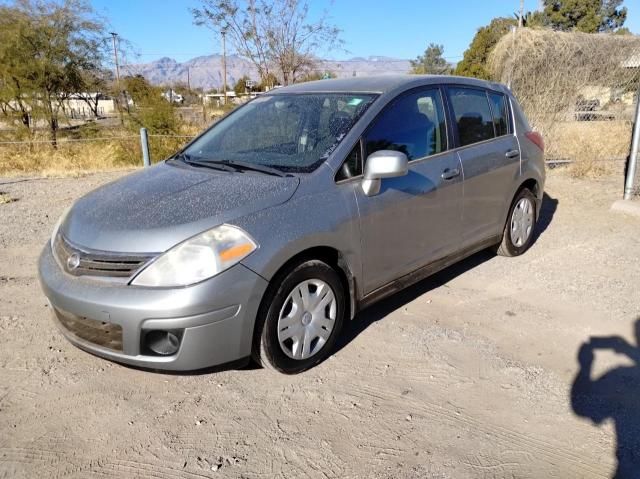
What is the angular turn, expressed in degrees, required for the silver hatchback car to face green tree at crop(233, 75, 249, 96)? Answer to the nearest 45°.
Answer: approximately 135° to its right

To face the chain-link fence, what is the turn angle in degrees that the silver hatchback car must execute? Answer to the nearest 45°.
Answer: approximately 180°

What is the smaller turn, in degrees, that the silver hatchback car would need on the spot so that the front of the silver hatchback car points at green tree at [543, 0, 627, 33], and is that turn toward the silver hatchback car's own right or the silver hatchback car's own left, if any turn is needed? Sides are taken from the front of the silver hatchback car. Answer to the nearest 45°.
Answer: approximately 180°

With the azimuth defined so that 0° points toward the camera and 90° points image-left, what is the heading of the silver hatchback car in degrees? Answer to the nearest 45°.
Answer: approximately 45°

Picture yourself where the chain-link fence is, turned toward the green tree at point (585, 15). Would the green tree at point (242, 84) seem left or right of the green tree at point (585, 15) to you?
left

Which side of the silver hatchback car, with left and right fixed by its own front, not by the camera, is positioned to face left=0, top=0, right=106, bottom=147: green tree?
right
